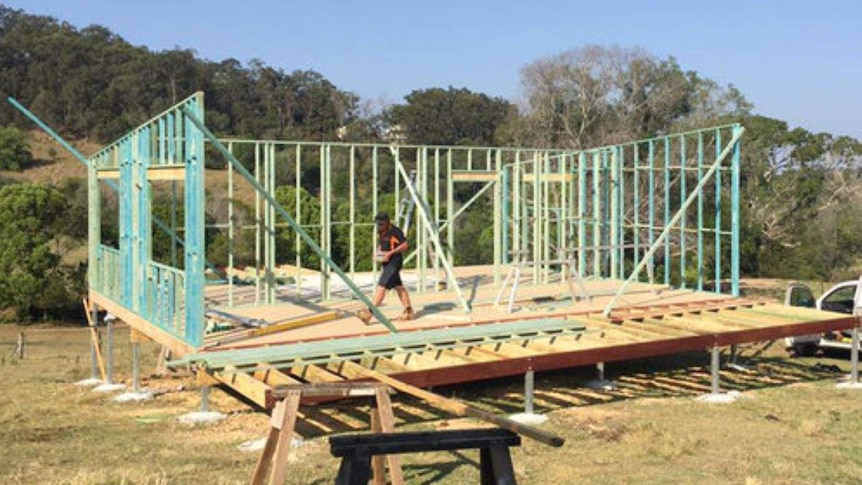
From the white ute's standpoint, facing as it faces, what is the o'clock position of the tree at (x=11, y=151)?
The tree is roughly at 1 o'clock from the white ute.

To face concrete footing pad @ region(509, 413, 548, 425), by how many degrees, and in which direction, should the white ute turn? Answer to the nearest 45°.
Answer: approximately 45° to its left

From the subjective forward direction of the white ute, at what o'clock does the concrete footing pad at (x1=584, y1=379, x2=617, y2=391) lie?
The concrete footing pad is roughly at 10 o'clock from the white ute.

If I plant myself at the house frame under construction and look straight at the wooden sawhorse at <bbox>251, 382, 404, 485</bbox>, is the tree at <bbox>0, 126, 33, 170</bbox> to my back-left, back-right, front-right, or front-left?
back-right

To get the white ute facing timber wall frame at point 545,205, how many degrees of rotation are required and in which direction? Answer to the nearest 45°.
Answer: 0° — it already faces it

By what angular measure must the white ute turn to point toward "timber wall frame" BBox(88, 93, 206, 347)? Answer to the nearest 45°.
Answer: approximately 45° to its left

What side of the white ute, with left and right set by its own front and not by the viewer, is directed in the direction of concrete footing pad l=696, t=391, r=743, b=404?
left

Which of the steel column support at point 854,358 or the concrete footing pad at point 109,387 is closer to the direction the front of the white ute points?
the concrete footing pad

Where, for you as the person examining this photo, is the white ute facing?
facing to the left of the viewer
